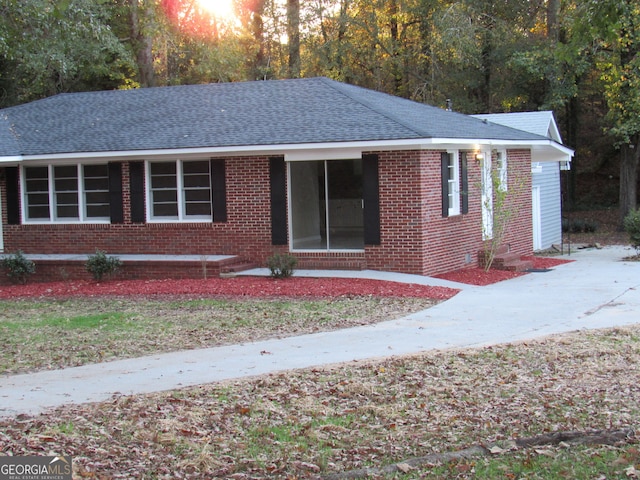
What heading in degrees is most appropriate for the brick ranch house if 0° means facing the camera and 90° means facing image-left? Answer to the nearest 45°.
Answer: approximately 0°

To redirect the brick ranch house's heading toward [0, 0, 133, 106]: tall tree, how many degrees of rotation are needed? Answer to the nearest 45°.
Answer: approximately 135° to its right

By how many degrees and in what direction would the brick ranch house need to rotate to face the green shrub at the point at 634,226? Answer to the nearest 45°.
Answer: approximately 90° to its left

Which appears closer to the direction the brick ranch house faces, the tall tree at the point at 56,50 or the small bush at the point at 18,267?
the small bush

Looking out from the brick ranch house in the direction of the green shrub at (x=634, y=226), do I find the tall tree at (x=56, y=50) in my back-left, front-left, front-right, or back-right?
back-left

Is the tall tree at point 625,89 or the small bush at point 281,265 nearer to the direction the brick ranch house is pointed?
the small bush

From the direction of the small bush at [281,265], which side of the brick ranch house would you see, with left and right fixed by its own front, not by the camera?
front

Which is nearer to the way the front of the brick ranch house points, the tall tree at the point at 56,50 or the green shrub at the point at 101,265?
the green shrub

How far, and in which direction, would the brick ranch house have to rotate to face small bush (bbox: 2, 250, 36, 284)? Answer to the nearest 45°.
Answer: approximately 90° to its right
